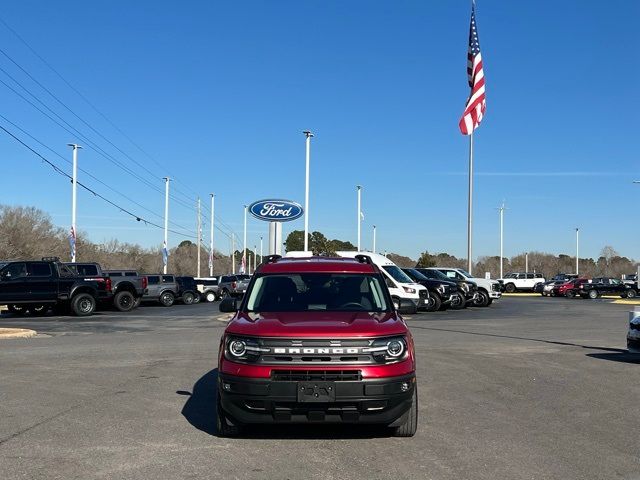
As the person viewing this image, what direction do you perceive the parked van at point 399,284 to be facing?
facing the viewer and to the right of the viewer

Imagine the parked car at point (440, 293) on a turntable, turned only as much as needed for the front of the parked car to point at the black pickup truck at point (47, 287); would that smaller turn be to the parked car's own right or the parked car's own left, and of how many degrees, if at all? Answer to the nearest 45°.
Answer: approximately 90° to the parked car's own right

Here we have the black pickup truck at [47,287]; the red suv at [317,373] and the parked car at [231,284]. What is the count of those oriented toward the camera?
1

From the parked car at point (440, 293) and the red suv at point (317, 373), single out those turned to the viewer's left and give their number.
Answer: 0

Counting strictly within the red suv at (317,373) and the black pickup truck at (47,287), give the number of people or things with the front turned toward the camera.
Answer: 1

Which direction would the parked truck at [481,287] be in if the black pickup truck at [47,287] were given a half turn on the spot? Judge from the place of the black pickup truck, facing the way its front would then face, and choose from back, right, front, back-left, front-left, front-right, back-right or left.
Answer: front
